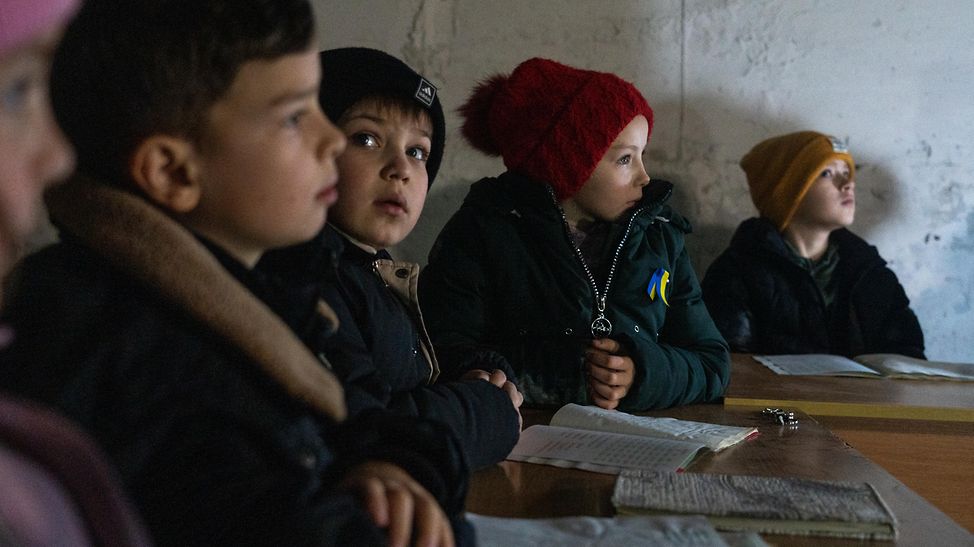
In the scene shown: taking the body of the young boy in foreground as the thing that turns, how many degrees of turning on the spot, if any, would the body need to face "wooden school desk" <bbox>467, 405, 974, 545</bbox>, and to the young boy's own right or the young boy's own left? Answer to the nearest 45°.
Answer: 0° — they already face it

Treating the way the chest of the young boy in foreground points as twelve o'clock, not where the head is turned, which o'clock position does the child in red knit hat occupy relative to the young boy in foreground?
The child in red knit hat is roughly at 10 o'clock from the young boy in foreground.

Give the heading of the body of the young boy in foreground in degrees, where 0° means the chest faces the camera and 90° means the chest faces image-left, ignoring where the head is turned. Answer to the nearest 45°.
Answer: approximately 270°

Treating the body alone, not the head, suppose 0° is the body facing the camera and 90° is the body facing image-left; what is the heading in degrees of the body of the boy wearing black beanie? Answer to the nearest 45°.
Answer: approximately 315°

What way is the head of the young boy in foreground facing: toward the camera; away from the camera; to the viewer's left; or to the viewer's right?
to the viewer's right
